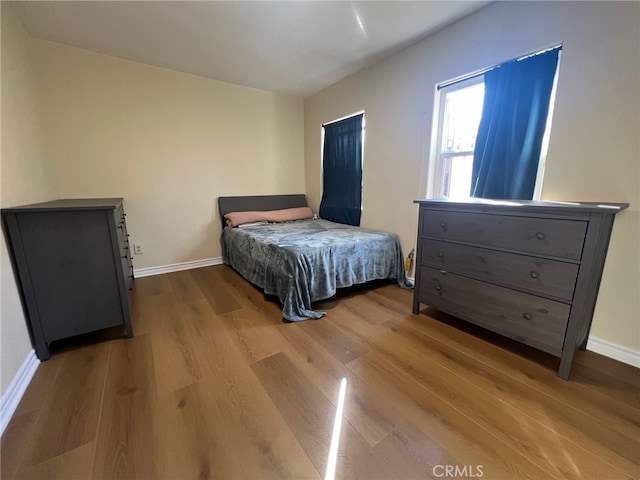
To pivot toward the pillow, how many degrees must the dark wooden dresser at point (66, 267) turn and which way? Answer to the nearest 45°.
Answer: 0° — it already faces it

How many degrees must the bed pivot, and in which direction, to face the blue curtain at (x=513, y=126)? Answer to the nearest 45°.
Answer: approximately 45° to its left

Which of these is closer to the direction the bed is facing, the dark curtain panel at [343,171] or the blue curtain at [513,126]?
the blue curtain

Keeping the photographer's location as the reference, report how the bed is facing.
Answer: facing the viewer and to the right of the viewer

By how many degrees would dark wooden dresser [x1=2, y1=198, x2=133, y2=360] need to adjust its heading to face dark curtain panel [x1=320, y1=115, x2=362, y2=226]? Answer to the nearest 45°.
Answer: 0° — it already faces it

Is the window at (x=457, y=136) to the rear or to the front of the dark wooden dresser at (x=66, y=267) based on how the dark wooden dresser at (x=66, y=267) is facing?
to the front

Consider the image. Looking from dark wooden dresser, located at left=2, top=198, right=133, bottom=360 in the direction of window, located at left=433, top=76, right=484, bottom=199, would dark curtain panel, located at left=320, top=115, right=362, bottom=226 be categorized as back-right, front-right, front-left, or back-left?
front-left

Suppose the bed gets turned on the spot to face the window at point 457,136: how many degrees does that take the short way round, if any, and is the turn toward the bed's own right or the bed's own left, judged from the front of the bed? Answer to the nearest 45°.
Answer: approximately 45° to the bed's own left

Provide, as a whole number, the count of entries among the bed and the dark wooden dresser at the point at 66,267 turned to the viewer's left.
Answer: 0

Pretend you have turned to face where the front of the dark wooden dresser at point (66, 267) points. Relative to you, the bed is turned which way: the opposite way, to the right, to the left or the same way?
to the right

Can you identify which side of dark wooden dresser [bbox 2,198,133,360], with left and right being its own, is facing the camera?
right

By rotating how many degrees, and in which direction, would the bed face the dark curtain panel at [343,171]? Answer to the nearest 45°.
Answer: approximately 135° to its left

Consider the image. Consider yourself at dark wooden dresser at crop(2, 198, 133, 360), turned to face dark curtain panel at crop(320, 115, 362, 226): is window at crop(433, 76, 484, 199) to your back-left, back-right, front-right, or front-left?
front-right

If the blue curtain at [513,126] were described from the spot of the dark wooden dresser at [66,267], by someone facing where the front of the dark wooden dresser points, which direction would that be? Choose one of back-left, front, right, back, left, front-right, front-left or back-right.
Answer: front-right

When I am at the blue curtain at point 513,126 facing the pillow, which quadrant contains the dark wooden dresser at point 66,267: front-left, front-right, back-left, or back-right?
front-left
